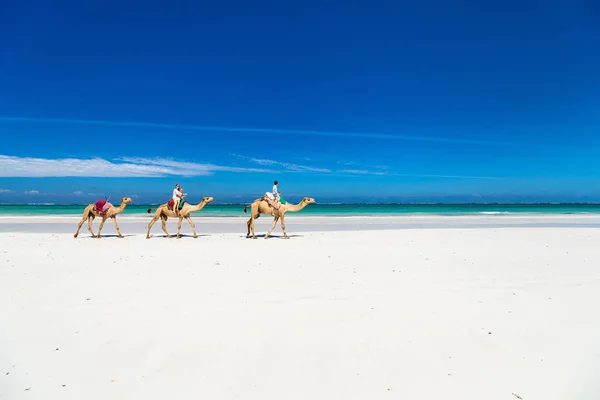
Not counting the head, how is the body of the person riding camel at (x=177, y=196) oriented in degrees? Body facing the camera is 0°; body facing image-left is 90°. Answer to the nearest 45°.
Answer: approximately 270°

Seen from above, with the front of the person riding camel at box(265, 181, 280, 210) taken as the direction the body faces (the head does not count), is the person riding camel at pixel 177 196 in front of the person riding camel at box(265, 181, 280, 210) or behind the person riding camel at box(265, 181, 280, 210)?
behind

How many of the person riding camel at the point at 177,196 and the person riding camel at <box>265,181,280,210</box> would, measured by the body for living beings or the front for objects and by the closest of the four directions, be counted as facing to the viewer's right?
2

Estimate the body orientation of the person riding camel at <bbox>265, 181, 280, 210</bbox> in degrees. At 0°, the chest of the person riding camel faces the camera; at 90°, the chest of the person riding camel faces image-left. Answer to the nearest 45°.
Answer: approximately 270°
